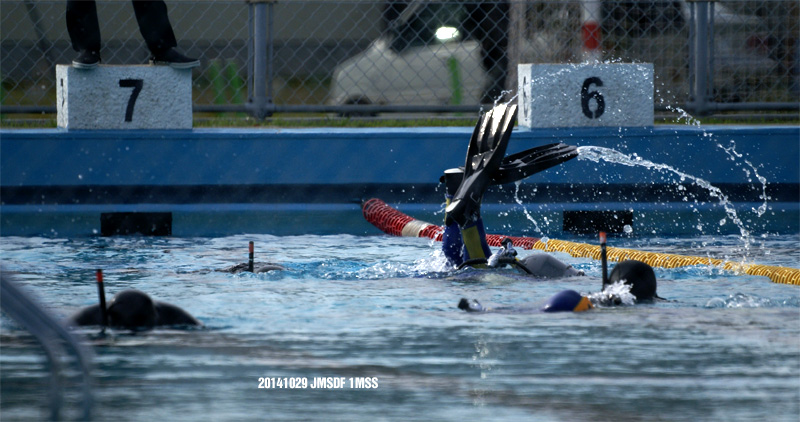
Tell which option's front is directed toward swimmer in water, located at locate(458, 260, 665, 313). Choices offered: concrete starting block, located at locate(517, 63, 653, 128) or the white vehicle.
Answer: the concrete starting block

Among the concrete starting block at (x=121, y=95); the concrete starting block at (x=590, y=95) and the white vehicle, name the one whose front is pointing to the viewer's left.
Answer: the white vehicle

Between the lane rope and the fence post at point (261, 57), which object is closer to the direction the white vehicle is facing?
the fence post

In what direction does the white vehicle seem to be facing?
to the viewer's left

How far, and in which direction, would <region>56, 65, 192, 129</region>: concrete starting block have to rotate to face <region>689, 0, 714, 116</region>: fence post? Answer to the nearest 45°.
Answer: approximately 90° to its left

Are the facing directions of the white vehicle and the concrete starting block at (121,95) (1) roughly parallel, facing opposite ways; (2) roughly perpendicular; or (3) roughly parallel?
roughly perpendicular

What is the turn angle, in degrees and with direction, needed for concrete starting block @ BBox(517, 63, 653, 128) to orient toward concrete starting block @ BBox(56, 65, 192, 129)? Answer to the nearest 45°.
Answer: approximately 90° to its right

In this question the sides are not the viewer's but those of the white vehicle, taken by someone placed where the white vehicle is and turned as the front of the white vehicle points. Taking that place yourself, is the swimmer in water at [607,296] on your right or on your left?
on your left

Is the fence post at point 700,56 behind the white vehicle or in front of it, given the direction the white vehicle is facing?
behind

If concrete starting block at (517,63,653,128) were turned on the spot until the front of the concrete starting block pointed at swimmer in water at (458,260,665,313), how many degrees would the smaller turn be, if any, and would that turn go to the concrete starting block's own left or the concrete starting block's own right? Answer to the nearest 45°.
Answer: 0° — it already faces them

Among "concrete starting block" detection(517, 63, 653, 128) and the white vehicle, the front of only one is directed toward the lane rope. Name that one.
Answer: the concrete starting block

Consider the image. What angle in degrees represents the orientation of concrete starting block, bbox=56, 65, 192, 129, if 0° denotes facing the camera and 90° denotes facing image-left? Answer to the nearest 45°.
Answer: approximately 0°

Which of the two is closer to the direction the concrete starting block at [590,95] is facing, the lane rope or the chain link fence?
the lane rope

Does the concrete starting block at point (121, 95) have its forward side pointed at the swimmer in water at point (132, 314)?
yes

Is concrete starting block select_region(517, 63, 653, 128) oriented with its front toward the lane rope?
yes

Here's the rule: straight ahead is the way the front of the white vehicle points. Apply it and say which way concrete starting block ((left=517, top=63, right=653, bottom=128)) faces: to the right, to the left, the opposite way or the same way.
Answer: to the left
